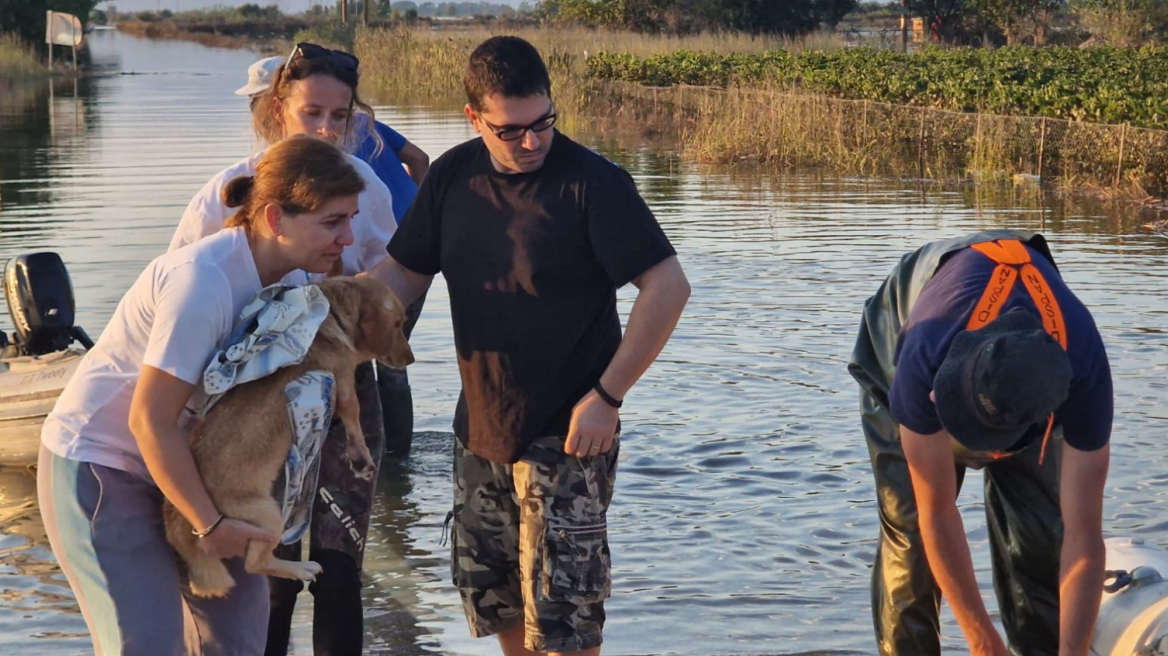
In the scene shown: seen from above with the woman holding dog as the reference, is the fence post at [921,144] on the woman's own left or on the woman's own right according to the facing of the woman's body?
on the woman's own left

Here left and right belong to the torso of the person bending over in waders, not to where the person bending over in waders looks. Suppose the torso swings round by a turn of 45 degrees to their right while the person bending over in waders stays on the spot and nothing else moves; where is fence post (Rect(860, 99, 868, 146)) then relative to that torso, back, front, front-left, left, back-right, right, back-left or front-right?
back-right

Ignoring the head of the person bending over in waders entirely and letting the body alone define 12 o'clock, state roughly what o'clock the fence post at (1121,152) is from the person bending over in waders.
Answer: The fence post is roughly at 6 o'clock from the person bending over in waders.

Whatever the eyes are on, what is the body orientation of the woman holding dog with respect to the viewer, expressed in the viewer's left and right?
facing to the right of the viewer

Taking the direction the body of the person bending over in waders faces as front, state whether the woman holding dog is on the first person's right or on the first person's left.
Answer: on the first person's right

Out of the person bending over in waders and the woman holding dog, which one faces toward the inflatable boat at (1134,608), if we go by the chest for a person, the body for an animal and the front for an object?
the woman holding dog

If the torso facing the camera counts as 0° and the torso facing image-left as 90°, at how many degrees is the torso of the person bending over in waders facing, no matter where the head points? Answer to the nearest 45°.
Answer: approximately 0°
